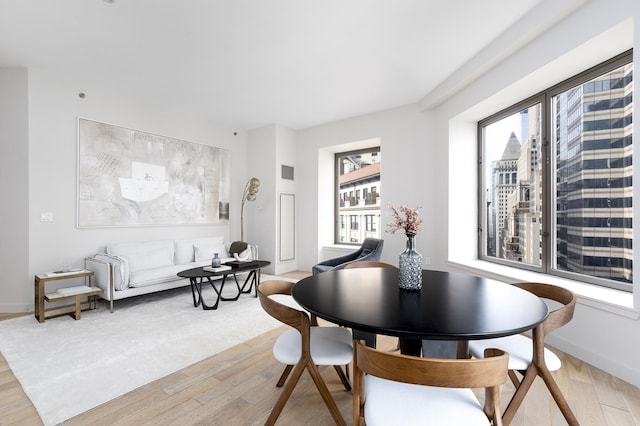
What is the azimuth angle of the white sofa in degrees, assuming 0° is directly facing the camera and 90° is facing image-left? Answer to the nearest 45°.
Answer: approximately 315°

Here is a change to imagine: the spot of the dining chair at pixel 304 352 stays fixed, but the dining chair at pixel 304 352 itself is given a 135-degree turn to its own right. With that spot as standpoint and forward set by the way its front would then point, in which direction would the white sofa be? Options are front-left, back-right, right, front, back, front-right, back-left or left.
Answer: right

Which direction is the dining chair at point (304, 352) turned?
to the viewer's right

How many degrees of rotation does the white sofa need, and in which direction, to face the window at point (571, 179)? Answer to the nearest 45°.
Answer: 0° — it already faces it

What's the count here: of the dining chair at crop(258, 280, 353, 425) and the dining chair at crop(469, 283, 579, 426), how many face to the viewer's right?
1

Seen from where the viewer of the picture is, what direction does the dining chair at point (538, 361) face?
facing to the left of the viewer

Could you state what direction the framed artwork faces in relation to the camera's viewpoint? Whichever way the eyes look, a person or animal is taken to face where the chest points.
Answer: facing the viewer and to the right of the viewer

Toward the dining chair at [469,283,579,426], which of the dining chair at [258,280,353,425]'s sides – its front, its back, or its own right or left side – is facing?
front

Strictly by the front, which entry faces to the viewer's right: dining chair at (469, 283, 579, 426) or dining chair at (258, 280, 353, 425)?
dining chair at (258, 280, 353, 425)

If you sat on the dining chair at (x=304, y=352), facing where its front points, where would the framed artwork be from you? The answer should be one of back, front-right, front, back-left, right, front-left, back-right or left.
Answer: back-left

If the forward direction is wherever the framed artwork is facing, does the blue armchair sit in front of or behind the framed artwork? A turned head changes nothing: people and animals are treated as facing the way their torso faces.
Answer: in front

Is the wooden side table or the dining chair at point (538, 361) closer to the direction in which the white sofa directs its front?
the dining chair

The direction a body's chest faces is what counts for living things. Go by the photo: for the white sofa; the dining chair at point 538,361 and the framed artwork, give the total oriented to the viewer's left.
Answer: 1

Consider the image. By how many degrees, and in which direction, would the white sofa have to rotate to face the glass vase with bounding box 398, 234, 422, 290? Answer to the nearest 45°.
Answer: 0° — it already faces it
